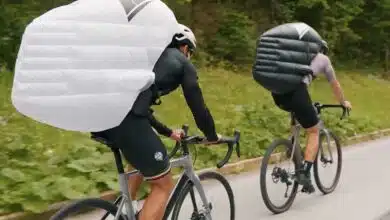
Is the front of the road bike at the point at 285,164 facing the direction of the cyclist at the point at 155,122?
no

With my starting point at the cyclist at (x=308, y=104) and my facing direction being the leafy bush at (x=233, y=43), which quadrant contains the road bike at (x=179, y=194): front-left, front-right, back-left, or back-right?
back-left

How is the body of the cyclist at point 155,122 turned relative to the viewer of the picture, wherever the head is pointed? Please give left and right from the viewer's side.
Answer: facing away from the viewer and to the right of the viewer

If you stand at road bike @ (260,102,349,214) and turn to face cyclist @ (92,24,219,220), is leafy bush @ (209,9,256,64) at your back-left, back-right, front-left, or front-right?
back-right

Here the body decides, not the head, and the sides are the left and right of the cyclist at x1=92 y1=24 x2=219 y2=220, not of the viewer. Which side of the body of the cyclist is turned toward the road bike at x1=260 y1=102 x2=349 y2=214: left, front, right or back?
front

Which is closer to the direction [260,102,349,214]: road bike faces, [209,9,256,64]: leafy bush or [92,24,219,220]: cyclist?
the leafy bush

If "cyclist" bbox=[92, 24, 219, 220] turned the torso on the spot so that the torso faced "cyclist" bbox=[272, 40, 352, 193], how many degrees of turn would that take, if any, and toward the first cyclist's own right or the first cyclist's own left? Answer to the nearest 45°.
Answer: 0° — they already face them

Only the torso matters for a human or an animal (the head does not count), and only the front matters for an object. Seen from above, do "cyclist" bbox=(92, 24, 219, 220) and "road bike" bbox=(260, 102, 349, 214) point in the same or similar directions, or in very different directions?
same or similar directions

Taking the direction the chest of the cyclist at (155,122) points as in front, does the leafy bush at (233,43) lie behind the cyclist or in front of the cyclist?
in front

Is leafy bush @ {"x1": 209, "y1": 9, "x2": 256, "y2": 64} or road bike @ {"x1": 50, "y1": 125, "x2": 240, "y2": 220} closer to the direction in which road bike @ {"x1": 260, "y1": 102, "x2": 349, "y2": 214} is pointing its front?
the leafy bush

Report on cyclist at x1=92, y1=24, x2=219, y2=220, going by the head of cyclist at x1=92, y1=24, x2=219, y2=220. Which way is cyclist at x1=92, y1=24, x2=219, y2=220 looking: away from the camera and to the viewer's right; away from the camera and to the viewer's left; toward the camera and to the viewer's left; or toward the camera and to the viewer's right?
away from the camera and to the viewer's right

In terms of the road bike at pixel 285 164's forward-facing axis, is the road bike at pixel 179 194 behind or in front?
behind

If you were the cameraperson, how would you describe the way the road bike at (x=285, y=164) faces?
facing away from the viewer and to the right of the viewer
